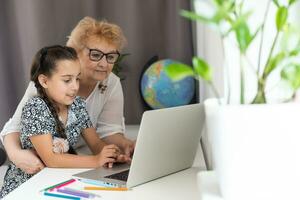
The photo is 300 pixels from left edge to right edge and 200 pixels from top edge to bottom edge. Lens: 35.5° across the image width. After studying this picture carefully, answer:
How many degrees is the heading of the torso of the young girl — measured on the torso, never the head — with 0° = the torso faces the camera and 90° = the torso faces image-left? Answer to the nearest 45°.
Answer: approximately 315°

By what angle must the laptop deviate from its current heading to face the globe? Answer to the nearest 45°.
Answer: approximately 45° to its right

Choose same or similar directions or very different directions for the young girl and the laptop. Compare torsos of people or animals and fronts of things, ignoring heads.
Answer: very different directions

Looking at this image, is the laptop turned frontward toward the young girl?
yes

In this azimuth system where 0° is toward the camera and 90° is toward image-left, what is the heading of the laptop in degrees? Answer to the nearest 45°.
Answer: approximately 135°

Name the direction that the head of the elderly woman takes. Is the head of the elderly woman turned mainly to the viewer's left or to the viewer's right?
to the viewer's right

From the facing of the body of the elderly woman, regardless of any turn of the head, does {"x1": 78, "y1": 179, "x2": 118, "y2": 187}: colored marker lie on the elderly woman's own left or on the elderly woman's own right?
on the elderly woman's own right
